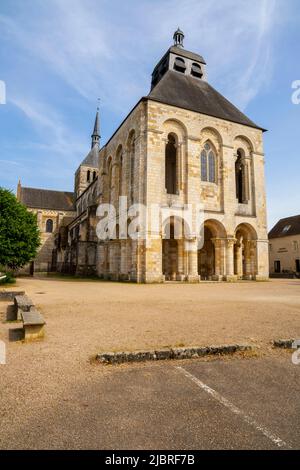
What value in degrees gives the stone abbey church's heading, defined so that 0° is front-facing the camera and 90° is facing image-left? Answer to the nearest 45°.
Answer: approximately 315°

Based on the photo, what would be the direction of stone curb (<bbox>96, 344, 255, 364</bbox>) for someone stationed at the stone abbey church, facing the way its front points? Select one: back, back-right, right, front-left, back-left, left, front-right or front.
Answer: front-right

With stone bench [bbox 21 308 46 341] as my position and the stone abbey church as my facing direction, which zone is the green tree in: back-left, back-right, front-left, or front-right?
front-left

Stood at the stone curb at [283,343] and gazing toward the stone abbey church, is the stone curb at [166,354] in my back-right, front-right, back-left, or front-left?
back-left

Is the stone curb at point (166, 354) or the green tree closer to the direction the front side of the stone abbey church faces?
the stone curb

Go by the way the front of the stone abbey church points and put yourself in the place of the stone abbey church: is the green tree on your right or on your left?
on your right

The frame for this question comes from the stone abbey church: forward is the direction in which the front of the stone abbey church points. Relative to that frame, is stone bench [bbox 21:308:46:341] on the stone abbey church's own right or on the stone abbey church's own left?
on the stone abbey church's own right
